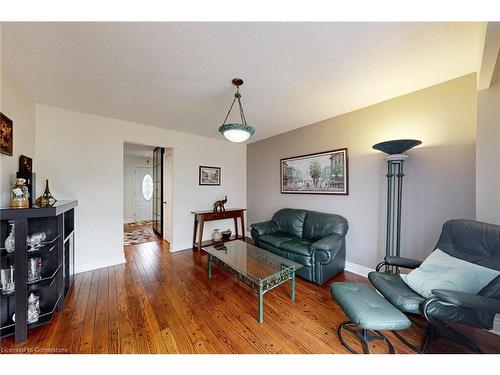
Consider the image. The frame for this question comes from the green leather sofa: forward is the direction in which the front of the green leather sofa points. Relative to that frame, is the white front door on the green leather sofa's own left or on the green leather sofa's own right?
on the green leather sofa's own right

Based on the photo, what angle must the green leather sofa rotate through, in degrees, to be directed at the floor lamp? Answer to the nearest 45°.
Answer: approximately 135° to its left

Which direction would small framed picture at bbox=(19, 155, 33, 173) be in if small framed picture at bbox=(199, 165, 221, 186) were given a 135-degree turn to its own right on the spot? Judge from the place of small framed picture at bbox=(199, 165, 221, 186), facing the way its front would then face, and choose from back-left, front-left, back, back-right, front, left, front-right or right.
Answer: front-left

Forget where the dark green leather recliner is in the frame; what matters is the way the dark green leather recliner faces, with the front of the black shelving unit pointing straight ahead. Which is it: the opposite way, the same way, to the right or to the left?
the opposite way

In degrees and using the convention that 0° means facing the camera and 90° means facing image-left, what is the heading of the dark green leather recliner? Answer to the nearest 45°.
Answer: approximately 45°

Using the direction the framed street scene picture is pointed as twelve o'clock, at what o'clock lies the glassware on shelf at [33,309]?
The glassware on shelf is roughly at 12 o'clock from the framed street scene picture.

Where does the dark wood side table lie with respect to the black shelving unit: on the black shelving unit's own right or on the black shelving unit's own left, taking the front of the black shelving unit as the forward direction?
on the black shelving unit's own left

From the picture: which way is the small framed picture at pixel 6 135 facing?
to the viewer's right

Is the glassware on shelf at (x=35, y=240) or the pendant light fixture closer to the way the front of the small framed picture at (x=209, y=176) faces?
the pendant light fixture

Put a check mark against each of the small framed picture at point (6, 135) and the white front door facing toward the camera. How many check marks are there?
1

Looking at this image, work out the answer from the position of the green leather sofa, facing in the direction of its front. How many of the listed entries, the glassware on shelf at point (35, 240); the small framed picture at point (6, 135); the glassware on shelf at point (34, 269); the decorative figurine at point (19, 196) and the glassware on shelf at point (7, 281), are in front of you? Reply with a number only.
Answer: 5

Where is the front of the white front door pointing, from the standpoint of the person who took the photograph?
facing the viewer

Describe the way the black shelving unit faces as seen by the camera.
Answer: facing the viewer and to the right of the viewer
